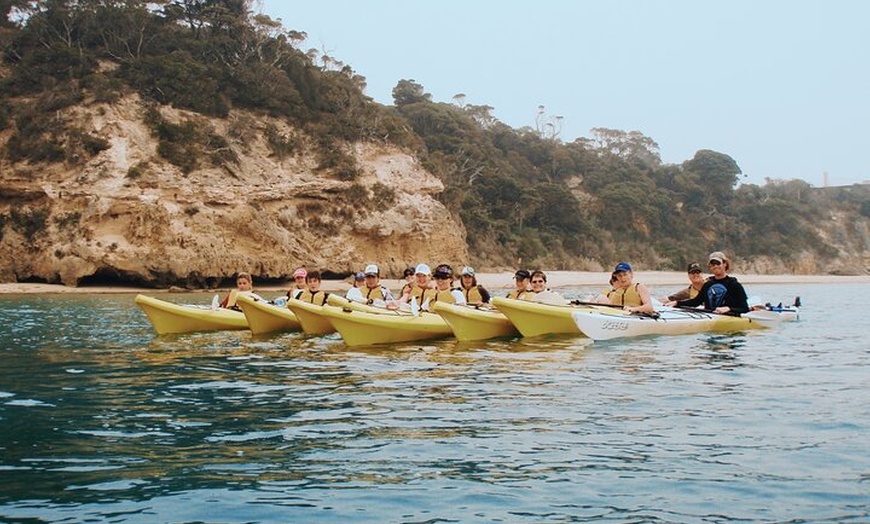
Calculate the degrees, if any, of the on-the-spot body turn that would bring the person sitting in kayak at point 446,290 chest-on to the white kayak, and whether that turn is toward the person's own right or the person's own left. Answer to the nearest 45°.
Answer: approximately 135° to the person's own left

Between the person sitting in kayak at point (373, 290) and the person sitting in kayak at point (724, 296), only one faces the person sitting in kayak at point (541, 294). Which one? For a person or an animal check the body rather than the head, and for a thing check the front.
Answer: the person sitting in kayak at point (724, 296)

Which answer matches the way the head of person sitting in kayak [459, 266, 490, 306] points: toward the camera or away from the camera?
toward the camera

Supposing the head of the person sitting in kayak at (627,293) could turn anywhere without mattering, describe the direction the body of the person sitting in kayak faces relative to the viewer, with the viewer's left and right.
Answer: facing the viewer and to the left of the viewer

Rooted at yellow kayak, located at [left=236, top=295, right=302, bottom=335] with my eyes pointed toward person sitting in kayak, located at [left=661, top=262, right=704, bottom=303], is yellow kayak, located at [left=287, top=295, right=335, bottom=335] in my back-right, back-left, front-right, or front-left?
front-right

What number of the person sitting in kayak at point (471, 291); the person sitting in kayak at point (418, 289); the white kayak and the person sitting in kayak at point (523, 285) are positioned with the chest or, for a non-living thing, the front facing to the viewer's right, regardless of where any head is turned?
0

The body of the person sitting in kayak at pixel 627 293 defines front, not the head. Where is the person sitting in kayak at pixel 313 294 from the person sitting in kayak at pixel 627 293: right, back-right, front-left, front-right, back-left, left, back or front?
front-right

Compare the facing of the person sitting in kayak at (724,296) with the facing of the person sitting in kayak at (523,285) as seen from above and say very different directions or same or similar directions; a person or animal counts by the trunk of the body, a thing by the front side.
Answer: same or similar directions

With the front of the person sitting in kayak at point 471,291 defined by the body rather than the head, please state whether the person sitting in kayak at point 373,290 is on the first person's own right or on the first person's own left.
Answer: on the first person's own right

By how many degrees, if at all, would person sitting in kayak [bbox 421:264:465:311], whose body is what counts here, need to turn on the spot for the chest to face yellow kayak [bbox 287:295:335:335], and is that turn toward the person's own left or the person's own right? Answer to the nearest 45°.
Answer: approximately 45° to the person's own right

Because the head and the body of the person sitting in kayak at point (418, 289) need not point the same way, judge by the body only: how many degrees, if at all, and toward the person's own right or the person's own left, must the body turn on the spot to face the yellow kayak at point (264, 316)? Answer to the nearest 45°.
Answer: approximately 45° to the person's own right

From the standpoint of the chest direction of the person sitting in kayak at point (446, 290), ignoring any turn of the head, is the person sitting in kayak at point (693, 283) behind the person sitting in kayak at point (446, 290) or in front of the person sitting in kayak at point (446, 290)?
behind

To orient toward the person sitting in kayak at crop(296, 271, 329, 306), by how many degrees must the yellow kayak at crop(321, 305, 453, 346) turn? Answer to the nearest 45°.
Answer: approximately 90° to its right

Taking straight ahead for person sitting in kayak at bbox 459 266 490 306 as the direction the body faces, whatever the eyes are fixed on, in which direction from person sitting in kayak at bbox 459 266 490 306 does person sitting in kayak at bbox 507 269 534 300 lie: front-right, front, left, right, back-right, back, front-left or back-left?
left

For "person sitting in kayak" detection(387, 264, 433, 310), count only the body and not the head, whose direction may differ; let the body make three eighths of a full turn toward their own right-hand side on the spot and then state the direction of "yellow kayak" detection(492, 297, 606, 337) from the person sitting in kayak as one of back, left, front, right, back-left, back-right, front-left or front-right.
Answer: back-right

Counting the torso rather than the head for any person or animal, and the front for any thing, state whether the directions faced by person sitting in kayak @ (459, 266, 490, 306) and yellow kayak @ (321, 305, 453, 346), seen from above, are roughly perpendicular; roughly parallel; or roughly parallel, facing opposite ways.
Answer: roughly parallel
